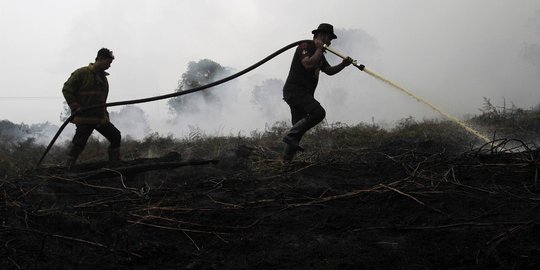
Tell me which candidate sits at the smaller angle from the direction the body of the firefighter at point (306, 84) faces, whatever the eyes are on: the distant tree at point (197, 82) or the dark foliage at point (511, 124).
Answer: the dark foliage

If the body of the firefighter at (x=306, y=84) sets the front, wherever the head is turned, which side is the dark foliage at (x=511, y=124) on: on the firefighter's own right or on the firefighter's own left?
on the firefighter's own left

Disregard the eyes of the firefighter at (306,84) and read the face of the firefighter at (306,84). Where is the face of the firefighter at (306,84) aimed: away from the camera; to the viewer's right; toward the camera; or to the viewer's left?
to the viewer's right

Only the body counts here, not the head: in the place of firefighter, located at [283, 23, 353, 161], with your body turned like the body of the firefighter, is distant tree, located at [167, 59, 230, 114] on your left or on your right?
on your left

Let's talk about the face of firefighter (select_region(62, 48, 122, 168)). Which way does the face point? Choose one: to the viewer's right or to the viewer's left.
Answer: to the viewer's right

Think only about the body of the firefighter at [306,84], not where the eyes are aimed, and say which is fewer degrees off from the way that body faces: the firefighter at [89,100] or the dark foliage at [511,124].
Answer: the dark foliage

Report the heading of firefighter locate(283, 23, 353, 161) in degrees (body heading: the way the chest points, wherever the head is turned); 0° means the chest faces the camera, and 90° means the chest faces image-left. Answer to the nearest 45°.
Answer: approximately 270°

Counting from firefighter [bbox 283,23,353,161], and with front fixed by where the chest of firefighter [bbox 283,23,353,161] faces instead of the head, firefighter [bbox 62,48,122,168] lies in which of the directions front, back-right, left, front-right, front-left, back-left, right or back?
back

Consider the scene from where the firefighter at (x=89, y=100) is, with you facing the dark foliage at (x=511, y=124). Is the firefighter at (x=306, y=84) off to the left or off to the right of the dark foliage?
right
